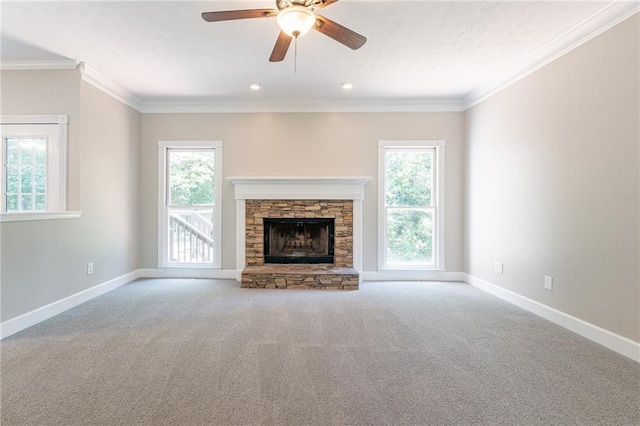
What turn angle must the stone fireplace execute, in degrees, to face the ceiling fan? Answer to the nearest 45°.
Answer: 0° — it already faces it

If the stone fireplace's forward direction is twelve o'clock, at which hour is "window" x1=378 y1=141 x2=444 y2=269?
The window is roughly at 9 o'clock from the stone fireplace.

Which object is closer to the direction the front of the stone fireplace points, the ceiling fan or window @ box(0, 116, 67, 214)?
the ceiling fan

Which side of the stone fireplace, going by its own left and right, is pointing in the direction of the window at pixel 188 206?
right

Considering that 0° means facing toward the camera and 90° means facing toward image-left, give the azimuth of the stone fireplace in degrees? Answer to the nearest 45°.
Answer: approximately 0°

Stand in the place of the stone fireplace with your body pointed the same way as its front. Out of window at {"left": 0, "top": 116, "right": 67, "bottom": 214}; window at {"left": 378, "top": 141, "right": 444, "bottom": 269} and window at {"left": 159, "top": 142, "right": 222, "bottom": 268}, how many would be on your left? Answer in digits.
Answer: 1

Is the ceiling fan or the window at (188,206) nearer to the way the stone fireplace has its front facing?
the ceiling fan

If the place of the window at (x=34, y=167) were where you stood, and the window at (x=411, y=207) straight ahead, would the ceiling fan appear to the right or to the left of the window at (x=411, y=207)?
right
